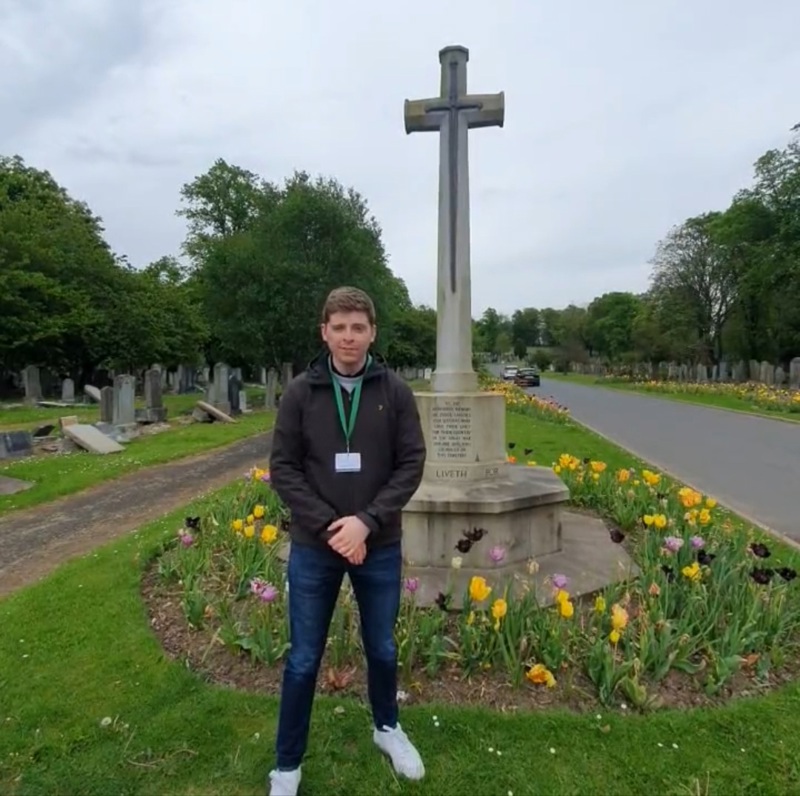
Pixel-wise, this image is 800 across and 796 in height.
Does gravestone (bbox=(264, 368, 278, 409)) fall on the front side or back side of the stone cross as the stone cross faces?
on the back side

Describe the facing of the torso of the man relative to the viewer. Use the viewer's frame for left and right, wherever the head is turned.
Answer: facing the viewer

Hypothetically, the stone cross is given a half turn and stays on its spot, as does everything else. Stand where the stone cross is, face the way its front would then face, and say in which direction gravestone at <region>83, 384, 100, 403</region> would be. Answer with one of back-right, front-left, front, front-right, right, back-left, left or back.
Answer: front-left

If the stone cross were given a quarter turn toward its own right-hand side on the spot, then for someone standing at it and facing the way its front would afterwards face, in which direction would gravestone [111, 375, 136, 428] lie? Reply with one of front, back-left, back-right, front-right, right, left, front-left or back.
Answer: front-right

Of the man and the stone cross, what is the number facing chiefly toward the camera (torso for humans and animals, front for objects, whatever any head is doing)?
2

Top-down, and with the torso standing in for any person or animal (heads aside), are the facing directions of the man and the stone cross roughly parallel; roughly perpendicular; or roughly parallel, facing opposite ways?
roughly parallel

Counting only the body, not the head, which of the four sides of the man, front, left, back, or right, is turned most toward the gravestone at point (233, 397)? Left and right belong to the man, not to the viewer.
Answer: back

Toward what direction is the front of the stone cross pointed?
toward the camera

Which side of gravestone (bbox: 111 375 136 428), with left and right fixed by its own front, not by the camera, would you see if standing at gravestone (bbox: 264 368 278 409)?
left

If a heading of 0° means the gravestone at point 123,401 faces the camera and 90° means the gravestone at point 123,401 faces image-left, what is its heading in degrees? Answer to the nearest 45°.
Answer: approximately 315°

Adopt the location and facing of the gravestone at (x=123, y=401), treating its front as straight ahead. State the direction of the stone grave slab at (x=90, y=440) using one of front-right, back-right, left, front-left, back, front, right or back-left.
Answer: front-right

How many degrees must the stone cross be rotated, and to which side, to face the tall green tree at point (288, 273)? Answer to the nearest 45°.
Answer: approximately 180°

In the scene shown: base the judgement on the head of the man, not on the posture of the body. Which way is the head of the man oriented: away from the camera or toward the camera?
toward the camera
